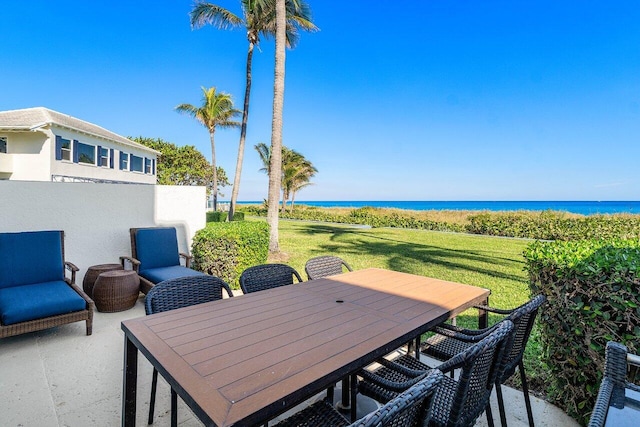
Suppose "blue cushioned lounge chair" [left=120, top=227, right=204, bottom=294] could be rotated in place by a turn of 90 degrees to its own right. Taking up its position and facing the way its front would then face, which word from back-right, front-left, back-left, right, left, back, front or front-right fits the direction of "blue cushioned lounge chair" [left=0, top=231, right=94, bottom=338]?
front

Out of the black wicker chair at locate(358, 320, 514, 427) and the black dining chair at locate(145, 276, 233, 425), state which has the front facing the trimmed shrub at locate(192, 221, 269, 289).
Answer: the black wicker chair

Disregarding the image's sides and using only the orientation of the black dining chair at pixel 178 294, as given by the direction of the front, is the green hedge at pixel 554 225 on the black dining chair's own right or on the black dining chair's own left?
on the black dining chair's own left

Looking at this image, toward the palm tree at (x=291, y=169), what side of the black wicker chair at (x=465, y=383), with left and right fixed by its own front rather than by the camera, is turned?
front

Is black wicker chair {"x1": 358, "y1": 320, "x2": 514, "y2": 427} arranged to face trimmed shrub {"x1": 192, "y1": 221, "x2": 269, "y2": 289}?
yes

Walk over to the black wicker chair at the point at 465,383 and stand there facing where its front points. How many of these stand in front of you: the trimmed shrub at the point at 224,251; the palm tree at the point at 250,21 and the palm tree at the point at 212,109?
3

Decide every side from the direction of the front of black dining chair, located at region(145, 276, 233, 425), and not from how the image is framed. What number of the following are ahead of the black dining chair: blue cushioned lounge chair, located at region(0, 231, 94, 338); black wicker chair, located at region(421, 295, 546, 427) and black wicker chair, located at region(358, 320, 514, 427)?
2

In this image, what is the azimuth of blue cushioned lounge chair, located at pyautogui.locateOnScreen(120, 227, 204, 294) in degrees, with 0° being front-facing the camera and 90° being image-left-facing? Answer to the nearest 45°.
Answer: approximately 315°

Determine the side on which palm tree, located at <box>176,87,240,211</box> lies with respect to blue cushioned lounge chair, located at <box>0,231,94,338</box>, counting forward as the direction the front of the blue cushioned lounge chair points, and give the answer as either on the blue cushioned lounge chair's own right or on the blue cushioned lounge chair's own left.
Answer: on the blue cushioned lounge chair's own left

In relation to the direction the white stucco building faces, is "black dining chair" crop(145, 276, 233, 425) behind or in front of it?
in front

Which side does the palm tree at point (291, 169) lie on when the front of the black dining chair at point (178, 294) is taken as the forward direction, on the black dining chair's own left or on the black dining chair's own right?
on the black dining chair's own left

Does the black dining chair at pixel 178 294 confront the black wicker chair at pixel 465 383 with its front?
yes

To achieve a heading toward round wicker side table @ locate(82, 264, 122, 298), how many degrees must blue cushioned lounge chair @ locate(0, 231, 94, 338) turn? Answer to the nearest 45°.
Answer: approximately 90° to its left

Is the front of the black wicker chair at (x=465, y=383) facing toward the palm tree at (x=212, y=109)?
yes
